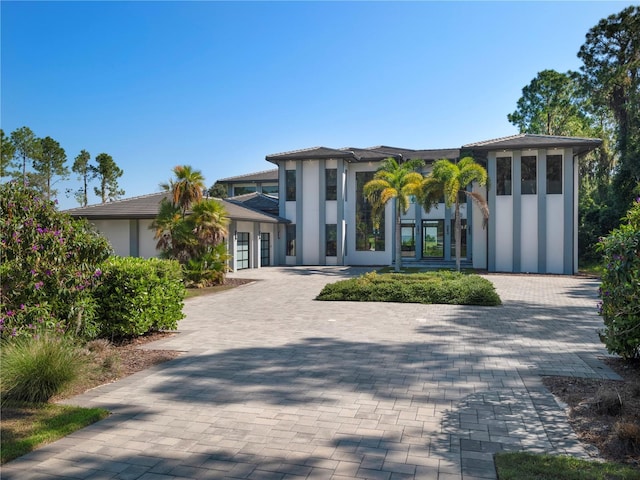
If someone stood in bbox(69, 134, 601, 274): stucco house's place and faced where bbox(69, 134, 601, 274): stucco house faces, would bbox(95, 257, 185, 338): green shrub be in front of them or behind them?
in front

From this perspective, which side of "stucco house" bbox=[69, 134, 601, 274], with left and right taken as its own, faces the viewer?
front

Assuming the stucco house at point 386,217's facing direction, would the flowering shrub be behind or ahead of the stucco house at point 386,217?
ahead

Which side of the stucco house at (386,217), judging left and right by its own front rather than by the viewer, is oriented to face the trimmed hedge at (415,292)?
front

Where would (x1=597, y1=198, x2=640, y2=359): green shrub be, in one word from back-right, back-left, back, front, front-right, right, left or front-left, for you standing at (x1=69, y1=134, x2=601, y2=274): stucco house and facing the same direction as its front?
front
